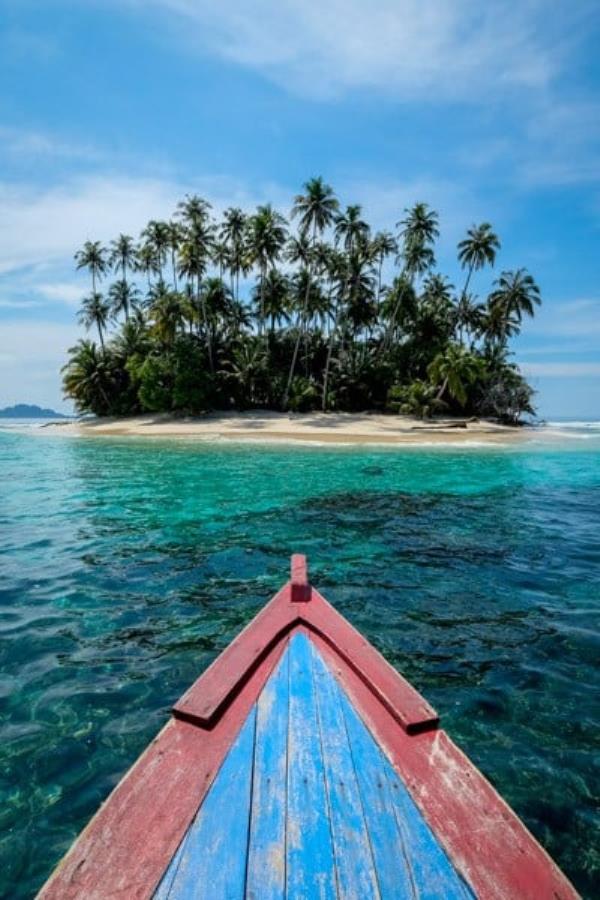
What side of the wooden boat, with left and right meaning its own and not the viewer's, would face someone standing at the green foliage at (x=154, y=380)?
front

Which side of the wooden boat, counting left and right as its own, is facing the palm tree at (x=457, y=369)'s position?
front

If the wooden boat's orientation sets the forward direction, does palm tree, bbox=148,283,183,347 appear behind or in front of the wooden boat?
in front

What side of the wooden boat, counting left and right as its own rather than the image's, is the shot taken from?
back
